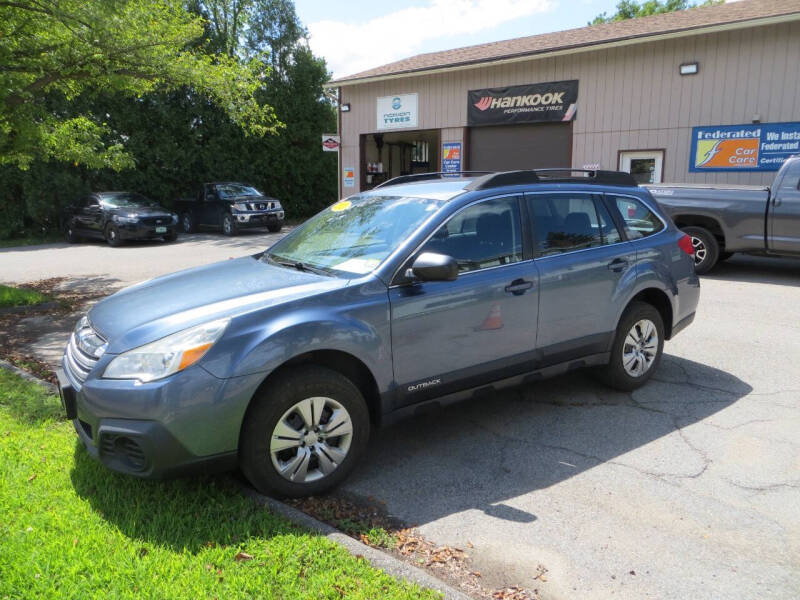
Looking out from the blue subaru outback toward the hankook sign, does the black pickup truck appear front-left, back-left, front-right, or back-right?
front-left

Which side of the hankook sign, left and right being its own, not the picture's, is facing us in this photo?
front

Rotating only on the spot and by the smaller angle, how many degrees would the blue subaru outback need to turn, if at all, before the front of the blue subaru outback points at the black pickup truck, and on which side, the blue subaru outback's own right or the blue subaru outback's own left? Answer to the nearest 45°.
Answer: approximately 135° to the blue subaru outback's own right

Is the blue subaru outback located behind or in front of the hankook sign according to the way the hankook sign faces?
in front

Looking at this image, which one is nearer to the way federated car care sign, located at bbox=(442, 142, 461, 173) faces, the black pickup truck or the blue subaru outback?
the blue subaru outback

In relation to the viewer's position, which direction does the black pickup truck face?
facing the viewer and to the right of the viewer

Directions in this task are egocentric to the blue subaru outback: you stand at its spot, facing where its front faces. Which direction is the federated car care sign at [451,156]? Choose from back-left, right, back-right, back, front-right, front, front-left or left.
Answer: back-right

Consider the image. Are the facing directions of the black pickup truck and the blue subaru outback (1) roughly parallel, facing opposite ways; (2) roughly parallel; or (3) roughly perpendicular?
roughly perpendicular

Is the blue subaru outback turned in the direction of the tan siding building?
no

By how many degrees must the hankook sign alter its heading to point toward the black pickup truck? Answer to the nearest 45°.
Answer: approximately 90° to its right

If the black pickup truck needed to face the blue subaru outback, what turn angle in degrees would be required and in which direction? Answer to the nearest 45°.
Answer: approximately 45° to its right

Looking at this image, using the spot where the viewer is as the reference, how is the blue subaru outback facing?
facing the viewer and to the left of the viewer

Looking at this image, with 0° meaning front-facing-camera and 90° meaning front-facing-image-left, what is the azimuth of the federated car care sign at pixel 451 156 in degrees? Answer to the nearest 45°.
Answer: approximately 0°
